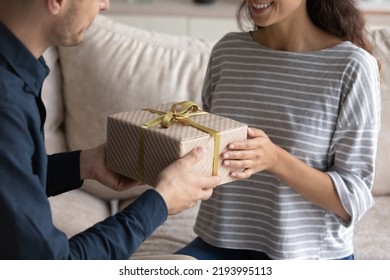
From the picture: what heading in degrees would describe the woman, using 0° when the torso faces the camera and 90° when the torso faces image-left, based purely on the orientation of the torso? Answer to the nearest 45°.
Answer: approximately 45°

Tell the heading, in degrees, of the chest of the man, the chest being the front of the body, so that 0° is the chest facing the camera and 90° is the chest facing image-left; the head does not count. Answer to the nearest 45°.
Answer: approximately 270°

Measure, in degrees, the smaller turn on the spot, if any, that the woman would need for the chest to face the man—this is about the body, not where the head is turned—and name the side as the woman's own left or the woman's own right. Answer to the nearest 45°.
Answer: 0° — they already face them
